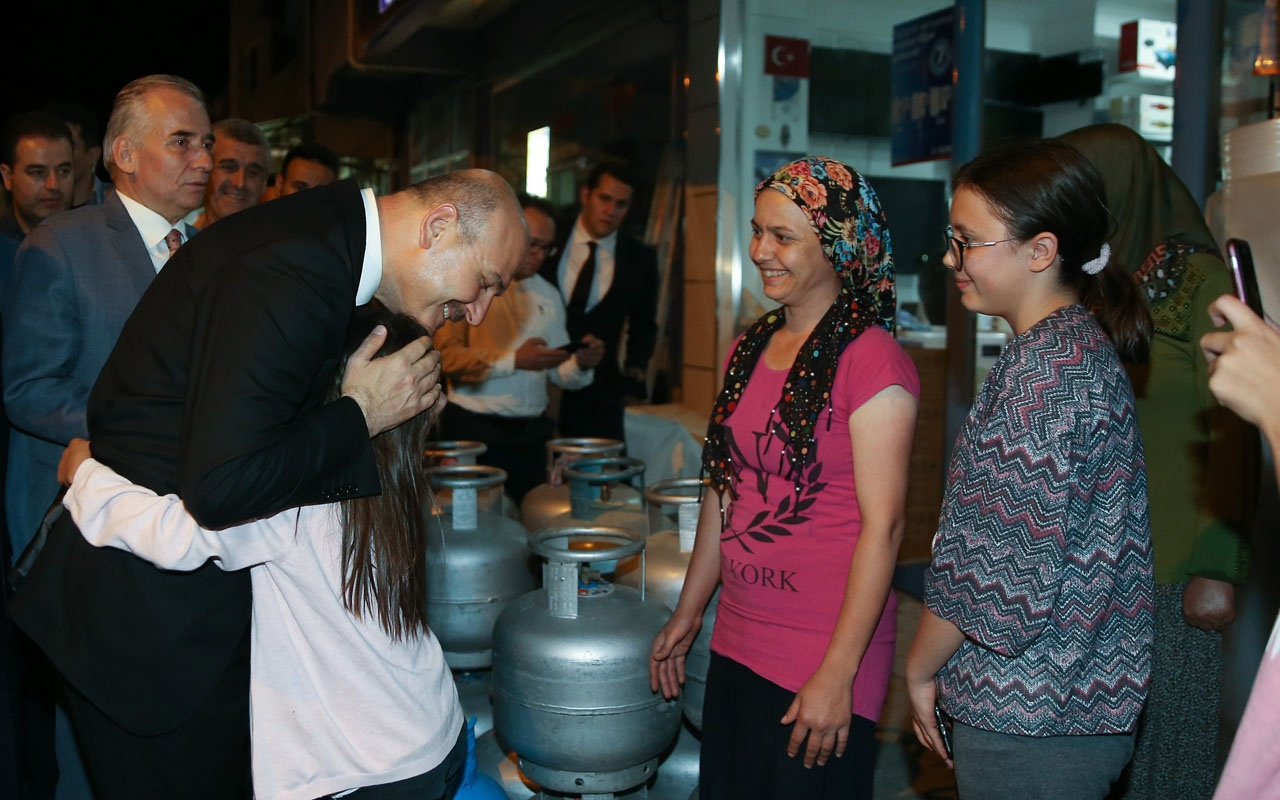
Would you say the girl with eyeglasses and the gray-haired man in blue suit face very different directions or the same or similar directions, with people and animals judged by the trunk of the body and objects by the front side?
very different directions

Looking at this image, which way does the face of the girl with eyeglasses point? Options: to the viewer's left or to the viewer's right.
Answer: to the viewer's left

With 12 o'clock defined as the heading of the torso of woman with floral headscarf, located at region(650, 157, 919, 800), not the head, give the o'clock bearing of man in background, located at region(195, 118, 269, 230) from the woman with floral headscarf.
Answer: The man in background is roughly at 3 o'clock from the woman with floral headscarf.

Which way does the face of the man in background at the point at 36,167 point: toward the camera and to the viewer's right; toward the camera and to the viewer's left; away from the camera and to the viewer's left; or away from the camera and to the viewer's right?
toward the camera and to the viewer's right

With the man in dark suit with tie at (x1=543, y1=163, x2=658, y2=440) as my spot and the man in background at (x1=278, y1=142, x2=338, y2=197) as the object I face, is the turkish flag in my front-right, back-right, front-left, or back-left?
back-right

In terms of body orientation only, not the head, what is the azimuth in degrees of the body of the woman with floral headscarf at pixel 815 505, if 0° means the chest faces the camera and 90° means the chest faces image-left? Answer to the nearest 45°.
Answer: approximately 45°

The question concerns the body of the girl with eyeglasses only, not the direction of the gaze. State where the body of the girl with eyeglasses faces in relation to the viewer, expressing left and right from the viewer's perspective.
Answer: facing to the left of the viewer

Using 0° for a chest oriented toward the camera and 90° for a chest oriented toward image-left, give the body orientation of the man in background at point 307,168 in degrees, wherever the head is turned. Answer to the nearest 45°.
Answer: approximately 0°

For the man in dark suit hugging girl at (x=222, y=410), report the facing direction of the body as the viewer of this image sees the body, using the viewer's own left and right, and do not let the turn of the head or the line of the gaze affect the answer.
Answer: facing to the right of the viewer

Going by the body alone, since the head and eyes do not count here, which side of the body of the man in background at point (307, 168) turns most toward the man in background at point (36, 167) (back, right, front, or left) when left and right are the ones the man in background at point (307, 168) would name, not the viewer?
right

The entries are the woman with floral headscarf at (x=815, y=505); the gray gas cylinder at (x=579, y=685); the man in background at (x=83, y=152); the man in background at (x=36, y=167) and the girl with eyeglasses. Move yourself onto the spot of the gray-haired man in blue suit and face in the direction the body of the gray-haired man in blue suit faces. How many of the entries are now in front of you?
3

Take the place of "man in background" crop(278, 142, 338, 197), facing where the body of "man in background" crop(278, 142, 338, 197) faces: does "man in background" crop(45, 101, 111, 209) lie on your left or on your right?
on your right
